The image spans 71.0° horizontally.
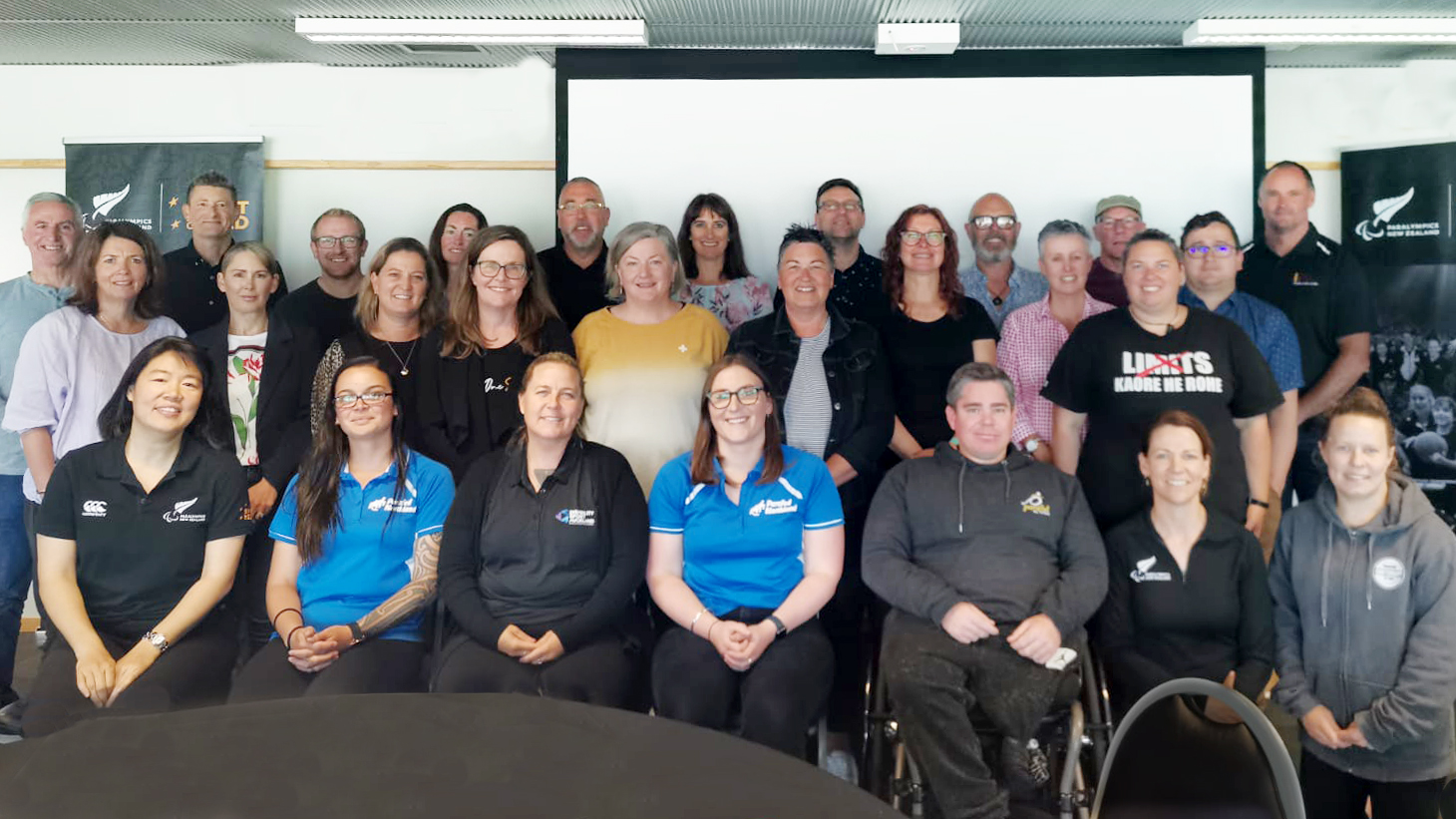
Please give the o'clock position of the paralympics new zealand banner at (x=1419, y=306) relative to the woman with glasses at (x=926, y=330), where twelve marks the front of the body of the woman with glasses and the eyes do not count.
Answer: The paralympics new zealand banner is roughly at 8 o'clock from the woman with glasses.

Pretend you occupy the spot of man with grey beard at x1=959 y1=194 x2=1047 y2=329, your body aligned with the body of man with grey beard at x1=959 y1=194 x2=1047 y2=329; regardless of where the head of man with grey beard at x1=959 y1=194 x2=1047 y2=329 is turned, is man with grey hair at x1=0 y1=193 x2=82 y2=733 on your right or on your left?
on your right

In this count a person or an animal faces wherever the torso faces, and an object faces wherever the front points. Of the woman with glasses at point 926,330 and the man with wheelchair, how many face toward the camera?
2

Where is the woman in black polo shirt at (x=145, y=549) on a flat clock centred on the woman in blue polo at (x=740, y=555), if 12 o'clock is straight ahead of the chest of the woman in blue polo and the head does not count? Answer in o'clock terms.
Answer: The woman in black polo shirt is roughly at 3 o'clock from the woman in blue polo.

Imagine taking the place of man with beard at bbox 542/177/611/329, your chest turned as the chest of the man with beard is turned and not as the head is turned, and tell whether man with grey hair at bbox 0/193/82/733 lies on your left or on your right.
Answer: on your right

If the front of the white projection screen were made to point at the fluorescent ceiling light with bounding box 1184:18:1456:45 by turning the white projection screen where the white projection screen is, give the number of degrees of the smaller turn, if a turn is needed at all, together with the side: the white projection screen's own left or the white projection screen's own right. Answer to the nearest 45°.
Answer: approximately 90° to the white projection screen's own left

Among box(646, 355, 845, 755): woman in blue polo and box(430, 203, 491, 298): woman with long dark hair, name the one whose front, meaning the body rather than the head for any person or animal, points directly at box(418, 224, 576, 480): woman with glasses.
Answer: box(430, 203, 491, 298): woman with long dark hair

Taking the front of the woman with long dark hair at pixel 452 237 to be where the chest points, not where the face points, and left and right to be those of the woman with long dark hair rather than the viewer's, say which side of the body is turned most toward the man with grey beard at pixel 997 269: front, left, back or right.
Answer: left
